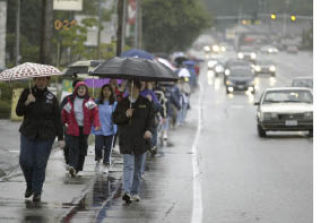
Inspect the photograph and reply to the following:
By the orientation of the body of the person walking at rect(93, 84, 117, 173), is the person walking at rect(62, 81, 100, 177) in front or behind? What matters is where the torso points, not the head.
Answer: in front

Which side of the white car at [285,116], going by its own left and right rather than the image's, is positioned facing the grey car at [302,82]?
back

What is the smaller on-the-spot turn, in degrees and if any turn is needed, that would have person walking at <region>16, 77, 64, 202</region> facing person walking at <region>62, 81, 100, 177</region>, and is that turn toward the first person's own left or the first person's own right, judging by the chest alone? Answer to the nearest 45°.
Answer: approximately 180°

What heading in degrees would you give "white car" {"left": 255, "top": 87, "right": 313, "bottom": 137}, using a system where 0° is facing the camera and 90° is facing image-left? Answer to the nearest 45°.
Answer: approximately 0°

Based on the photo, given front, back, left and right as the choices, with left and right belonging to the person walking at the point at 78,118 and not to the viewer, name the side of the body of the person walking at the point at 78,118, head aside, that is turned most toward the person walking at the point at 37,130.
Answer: front

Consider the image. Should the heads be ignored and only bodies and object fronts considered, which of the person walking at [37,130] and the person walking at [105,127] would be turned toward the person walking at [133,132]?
the person walking at [105,127]

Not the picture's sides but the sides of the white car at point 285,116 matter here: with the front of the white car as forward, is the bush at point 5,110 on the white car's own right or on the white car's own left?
on the white car's own right
